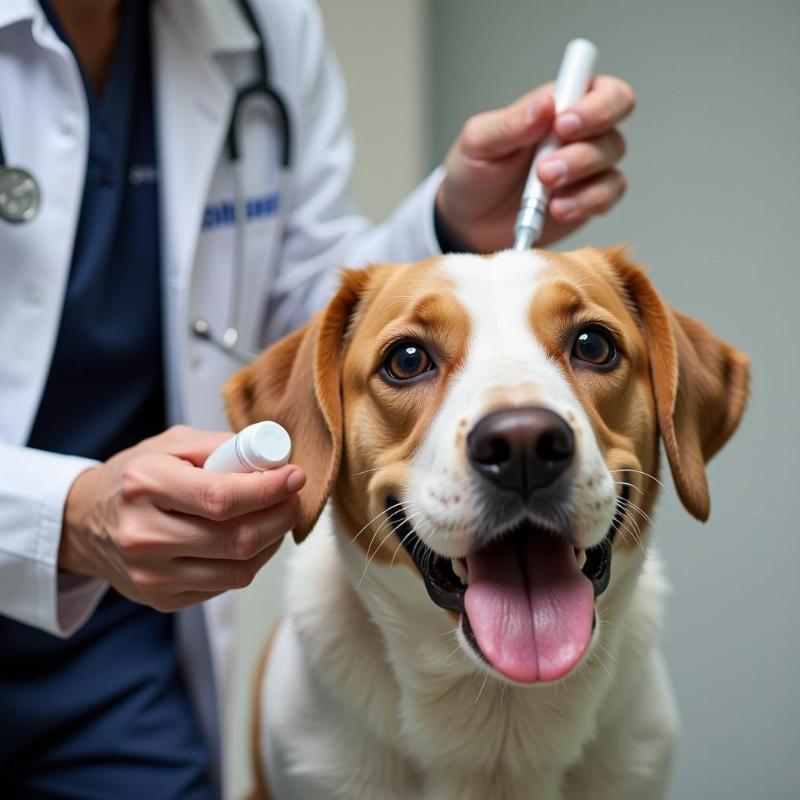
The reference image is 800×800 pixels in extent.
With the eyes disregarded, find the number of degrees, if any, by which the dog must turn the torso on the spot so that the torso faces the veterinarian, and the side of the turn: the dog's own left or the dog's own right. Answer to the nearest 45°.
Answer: approximately 135° to the dog's own right

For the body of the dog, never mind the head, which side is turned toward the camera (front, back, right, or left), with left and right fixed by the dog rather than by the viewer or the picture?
front
